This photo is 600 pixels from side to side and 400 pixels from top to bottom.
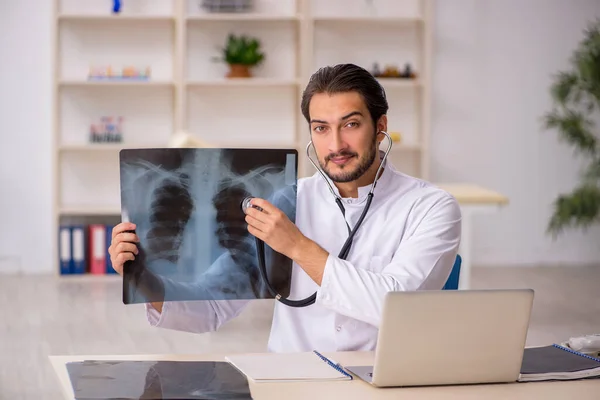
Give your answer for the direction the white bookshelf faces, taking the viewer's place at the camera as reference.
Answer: facing the viewer

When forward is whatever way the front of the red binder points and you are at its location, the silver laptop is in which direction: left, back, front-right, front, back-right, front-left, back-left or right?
front

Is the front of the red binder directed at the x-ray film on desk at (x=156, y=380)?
yes

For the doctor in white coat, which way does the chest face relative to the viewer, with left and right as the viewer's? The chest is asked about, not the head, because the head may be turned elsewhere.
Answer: facing the viewer and to the left of the viewer

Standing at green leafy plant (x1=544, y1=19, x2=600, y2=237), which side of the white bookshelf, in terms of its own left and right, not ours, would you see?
left

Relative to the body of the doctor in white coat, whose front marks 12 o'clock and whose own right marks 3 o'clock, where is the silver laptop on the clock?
The silver laptop is roughly at 10 o'clock from the doctor in white coat.

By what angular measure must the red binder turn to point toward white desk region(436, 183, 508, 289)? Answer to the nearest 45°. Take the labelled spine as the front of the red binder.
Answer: approximately 45° to its left

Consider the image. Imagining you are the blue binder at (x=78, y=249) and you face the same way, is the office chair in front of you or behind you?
in front

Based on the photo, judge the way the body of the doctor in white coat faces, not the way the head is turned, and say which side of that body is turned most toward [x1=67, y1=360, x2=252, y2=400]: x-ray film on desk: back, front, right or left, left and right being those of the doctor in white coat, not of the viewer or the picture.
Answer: front

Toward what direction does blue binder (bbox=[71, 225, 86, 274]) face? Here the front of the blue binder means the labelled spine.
toward the camera
